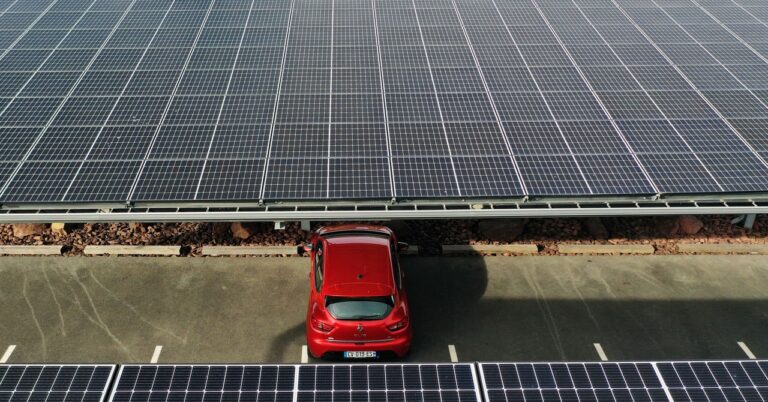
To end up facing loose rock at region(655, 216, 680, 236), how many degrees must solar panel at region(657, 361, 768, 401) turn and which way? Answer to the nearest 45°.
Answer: approximately 180°

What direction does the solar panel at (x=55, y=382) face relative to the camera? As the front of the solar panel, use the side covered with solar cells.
toward the camera

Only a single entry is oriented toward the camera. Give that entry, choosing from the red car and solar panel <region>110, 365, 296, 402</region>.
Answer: the solar panel

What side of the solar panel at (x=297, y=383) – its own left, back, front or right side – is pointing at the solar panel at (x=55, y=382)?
right

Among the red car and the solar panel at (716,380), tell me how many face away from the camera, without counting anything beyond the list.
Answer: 1

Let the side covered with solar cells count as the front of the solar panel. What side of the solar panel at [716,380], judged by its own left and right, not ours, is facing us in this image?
front

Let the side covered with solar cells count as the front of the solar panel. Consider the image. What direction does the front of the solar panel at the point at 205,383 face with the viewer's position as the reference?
facing the viewer

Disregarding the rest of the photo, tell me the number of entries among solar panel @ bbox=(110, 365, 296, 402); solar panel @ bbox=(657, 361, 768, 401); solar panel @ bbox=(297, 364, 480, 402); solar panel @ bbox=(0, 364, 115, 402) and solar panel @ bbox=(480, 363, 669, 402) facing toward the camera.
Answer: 5

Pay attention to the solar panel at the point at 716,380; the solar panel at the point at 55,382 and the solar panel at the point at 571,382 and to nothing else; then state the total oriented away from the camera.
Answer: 0

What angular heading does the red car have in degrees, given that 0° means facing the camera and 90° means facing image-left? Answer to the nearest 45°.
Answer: approximately 180°

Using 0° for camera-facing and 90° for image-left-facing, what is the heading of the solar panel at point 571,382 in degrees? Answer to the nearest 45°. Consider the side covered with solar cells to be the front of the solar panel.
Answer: approximately 0°

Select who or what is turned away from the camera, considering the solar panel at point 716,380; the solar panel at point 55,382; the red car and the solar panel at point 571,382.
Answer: the red car

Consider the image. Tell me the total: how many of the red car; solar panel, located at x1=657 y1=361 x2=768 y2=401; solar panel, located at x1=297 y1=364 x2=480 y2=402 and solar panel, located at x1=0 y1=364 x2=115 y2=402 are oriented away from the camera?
1

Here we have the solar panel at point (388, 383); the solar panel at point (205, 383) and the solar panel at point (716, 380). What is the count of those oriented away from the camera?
0

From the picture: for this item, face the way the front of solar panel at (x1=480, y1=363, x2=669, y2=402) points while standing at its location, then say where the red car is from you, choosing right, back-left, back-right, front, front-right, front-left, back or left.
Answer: right

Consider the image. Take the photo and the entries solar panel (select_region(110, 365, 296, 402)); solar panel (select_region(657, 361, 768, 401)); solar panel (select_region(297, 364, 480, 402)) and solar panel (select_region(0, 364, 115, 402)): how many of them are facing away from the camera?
0

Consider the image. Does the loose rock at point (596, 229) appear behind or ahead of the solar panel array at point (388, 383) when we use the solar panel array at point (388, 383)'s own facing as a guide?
behind

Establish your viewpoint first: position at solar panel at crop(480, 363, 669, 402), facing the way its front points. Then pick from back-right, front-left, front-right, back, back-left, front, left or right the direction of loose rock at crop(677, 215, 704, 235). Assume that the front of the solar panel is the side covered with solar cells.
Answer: back

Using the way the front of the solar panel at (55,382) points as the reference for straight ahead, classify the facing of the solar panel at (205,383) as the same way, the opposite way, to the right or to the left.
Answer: the same way
